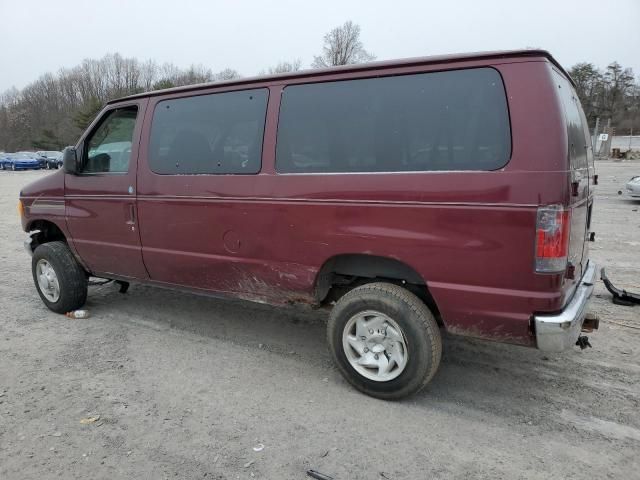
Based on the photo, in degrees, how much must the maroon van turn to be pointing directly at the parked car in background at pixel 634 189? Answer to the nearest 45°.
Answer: approximately 90° to its right

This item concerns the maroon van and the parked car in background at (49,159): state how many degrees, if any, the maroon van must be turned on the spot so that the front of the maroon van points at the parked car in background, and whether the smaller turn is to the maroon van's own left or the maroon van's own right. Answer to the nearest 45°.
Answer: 0° — it already faces it

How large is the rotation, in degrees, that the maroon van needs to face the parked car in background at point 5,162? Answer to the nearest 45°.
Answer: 0° — it already faces it

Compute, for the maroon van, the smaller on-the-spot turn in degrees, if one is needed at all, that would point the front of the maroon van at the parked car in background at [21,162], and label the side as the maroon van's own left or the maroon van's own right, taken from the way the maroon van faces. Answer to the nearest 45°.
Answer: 0° — it already faces it

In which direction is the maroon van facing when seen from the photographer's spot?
facing away from the viewer and to the left of the viewer
